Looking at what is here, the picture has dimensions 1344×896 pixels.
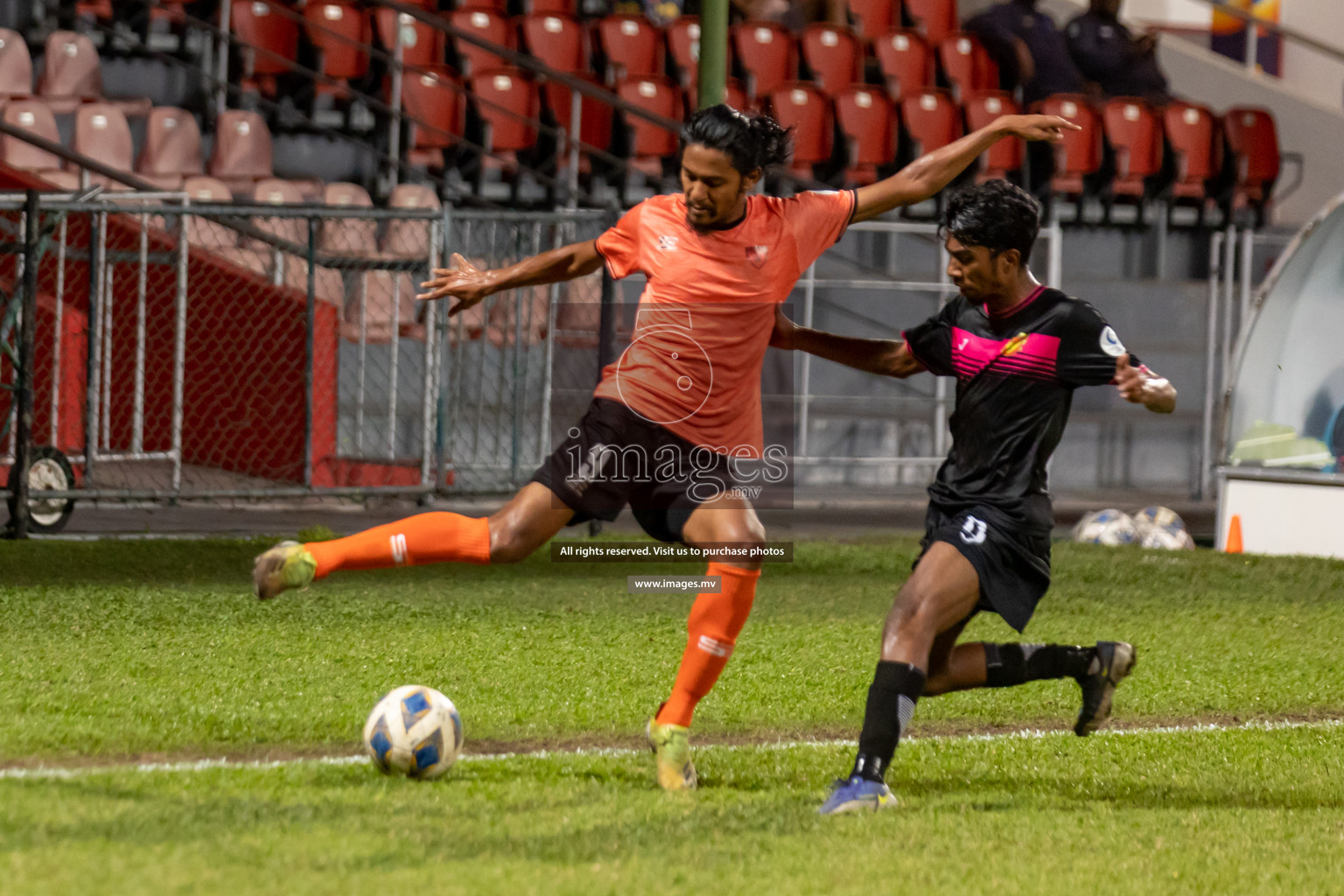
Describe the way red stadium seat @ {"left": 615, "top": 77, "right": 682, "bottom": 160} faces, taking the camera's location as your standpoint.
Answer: facing the viewer

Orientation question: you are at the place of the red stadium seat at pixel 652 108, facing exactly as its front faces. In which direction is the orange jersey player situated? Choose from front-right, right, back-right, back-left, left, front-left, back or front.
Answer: front

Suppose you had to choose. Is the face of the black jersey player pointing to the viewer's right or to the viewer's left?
to the viewer's left

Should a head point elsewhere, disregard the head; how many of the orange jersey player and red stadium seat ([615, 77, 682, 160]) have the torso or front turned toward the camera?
2

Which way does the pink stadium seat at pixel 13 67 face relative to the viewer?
toward the camera

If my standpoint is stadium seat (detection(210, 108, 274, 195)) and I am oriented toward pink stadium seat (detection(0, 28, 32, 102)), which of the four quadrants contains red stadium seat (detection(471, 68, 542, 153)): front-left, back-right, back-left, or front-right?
back-right

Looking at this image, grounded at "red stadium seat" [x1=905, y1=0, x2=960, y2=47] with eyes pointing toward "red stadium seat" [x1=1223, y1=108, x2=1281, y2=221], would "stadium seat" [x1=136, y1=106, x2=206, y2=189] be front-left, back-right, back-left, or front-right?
back-right

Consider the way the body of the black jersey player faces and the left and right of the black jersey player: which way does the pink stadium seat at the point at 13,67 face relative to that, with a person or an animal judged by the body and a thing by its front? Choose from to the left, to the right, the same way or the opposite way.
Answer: to the left

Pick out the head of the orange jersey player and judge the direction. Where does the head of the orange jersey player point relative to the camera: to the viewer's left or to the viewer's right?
to the viewer's left

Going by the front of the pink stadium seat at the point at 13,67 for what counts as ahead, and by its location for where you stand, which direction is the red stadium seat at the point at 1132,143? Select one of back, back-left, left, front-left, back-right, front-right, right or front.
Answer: left

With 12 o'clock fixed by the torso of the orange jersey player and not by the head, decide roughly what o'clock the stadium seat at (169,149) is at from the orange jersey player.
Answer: The stadium seat is roughly at 5 o'clock from the orange jersey player.

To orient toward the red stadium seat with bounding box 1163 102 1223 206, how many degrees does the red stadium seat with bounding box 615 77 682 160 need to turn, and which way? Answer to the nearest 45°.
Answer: approximately 90° to its left

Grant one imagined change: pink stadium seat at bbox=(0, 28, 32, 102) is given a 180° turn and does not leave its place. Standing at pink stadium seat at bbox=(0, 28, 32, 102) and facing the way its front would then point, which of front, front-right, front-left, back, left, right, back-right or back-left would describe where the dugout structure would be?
back-right

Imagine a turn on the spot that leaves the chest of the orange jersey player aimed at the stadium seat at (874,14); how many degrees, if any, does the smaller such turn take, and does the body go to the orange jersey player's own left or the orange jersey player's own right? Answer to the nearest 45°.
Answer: approximately 180°

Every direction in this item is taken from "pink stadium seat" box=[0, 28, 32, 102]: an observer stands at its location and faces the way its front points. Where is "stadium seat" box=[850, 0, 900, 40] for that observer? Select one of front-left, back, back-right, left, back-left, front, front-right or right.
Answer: left

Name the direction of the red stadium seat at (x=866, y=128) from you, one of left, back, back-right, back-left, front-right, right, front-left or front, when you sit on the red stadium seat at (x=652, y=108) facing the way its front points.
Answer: left

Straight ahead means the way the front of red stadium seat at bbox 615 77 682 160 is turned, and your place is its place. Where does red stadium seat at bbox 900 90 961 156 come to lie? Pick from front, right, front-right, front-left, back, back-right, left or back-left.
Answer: left

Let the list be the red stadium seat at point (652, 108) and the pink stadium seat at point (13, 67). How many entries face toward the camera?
2
